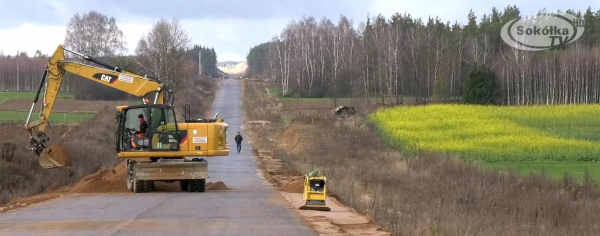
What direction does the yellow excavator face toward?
to the viewer's left

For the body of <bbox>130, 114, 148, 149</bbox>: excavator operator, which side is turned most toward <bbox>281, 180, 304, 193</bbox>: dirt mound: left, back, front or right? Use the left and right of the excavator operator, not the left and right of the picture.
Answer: back

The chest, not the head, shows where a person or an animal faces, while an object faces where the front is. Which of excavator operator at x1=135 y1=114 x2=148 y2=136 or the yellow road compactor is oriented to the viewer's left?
the excavator operator

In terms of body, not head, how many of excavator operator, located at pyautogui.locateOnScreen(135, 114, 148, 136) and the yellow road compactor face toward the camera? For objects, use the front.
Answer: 1

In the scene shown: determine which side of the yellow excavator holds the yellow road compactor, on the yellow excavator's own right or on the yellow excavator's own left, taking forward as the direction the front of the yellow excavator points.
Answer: on the yellow excavator's own left

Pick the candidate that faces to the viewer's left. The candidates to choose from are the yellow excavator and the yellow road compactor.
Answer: the yellow excavator

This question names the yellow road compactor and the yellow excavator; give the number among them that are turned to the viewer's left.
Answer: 1

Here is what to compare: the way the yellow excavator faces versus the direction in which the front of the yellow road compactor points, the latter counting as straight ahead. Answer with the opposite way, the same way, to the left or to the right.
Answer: to the right

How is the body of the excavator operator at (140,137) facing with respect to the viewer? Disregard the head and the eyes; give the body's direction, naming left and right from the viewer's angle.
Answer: facing to the left of the viewer
